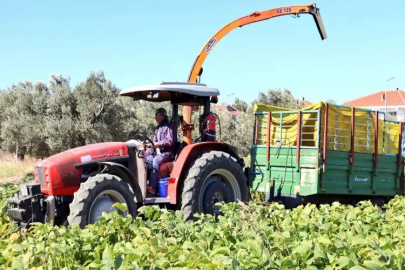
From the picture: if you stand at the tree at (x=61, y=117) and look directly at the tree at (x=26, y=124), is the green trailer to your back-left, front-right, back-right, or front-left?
back-left

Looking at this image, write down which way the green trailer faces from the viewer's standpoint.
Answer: facing the viewer and to the left of the viewer

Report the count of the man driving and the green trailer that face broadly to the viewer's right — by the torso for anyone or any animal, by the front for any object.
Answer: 0

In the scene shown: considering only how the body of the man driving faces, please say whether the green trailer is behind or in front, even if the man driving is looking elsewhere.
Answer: behind

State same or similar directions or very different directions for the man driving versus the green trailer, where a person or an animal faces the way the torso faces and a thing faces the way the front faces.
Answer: same or similar directions

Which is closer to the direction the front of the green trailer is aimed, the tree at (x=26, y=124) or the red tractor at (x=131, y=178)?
the red tractor

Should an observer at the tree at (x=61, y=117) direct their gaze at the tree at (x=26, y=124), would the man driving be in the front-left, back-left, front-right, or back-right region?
back-left

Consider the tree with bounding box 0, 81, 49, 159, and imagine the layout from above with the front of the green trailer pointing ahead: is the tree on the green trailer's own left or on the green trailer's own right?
on the green trailer's own right

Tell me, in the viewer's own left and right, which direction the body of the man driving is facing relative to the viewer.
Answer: facing to the left of the viewer

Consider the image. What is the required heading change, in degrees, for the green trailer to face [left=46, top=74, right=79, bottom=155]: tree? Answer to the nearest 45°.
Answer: approximately 90° to its right

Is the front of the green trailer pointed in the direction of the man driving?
yes

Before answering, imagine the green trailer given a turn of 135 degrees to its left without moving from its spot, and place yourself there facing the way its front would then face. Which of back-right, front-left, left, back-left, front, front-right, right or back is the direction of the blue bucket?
back-right

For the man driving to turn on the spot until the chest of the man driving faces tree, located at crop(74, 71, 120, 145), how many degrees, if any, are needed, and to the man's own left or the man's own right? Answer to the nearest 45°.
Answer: approximately 90° to the man's own right
